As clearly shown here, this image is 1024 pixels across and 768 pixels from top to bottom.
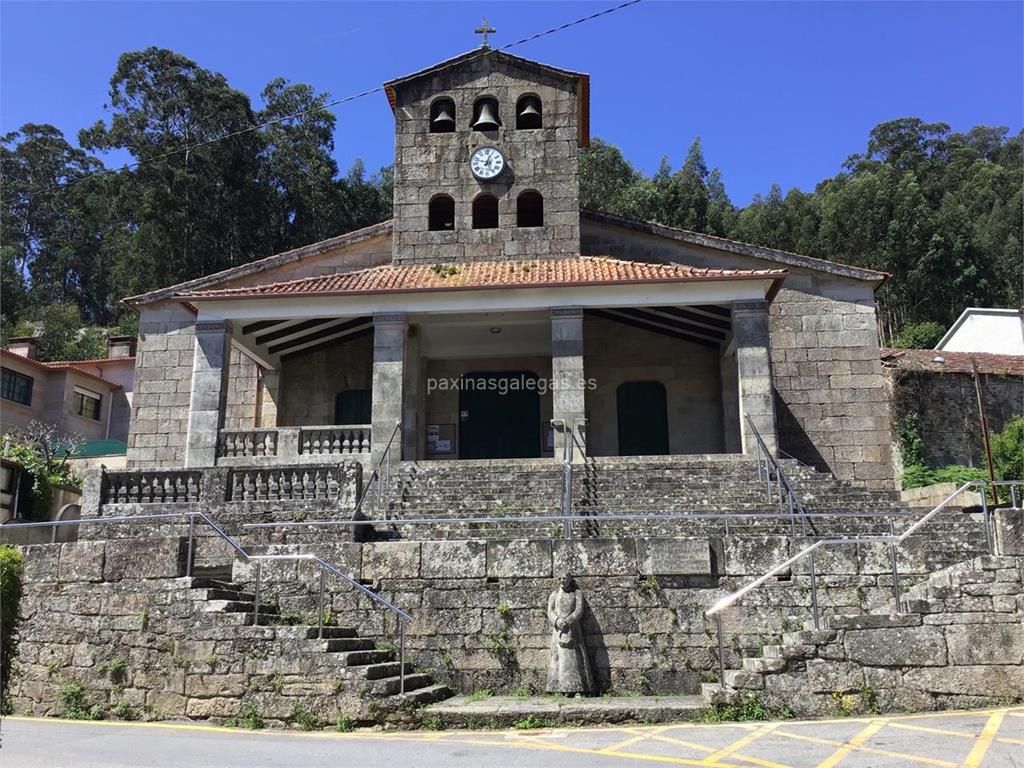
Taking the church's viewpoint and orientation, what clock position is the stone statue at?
The stone statue is roughly at 12 o'clock from the church.

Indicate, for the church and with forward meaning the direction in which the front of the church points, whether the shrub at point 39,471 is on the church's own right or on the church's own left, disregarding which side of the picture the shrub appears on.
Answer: on the church's own right

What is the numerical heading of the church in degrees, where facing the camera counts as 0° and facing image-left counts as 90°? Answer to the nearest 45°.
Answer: approximately 0°

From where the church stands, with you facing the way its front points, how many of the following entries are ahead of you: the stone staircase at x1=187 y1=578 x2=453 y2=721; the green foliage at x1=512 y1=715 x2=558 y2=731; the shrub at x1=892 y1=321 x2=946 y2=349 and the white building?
2

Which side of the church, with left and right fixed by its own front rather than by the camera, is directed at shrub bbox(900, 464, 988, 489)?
left

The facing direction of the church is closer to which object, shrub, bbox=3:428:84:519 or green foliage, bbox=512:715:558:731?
the green foliage

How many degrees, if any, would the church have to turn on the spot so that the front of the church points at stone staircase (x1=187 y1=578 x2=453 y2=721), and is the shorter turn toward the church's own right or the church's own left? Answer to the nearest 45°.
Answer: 0° — it already faces it

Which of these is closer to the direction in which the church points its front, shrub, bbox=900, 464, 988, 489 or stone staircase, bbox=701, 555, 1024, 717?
the stone staircase

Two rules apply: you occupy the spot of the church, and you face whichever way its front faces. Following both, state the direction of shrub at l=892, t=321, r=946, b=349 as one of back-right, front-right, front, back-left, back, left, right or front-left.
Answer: back-left
